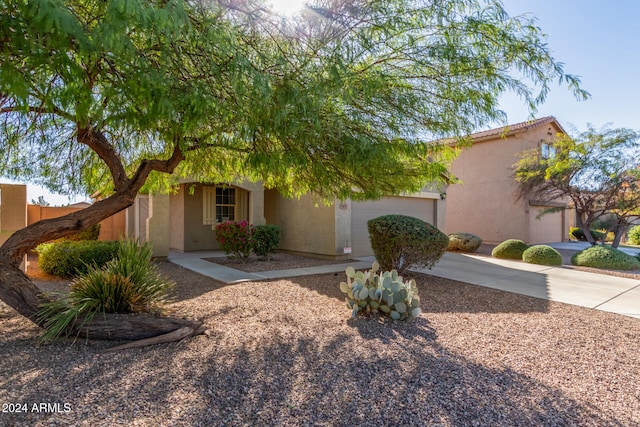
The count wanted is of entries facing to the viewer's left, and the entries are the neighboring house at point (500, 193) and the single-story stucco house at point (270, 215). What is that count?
0

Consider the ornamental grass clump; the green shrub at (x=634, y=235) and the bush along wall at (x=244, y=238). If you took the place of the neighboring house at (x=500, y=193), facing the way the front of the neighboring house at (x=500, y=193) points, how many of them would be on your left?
1

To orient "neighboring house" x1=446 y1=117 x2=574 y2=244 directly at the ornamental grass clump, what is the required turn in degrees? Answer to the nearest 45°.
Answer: approximately 45° to its right

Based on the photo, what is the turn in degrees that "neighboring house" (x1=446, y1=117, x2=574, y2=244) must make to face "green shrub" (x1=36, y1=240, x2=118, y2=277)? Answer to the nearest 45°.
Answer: approximately 90° to its right

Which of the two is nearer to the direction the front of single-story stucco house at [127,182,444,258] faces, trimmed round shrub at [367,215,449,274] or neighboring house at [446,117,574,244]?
the trimmed round shrub

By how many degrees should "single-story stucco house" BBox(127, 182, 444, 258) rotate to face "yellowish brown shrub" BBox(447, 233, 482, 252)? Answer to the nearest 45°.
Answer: approximately 45° to its left

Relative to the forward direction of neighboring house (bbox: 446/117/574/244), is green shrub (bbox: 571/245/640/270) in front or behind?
in front

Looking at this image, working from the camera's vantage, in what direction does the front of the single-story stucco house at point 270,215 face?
facing the viewer and to the right of the viewer

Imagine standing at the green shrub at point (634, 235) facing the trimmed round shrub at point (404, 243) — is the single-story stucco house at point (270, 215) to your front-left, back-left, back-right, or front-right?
front-right

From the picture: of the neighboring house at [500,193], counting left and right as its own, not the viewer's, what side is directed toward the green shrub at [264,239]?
right
